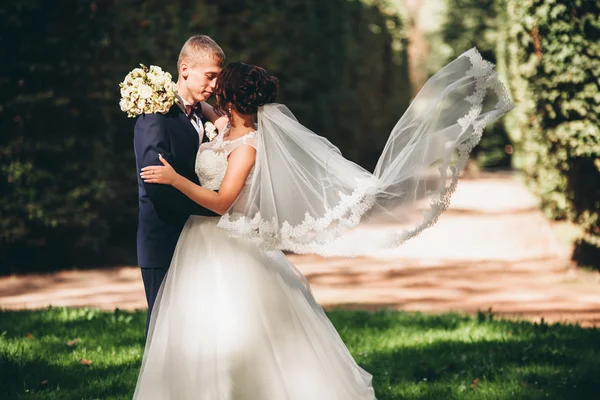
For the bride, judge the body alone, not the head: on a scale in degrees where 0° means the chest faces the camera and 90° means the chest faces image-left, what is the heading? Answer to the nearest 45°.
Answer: approximately 90°
